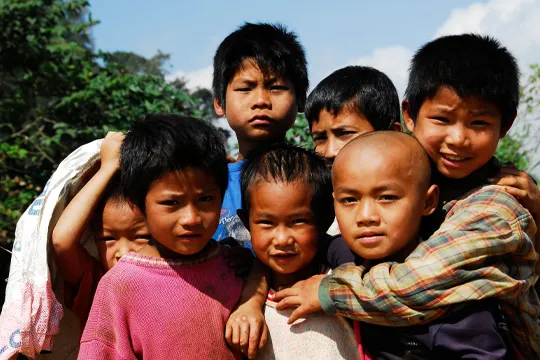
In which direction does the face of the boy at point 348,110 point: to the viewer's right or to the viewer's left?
to the viewer's left

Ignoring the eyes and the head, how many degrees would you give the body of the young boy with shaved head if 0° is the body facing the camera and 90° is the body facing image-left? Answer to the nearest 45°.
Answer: approximately 45°

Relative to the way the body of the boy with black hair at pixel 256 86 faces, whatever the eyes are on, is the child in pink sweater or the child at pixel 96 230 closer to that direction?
the child in pink sweater

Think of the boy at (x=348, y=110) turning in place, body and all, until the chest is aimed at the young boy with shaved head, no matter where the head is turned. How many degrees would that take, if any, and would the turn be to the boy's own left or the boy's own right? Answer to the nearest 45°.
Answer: approximately 45° to the boy's own left

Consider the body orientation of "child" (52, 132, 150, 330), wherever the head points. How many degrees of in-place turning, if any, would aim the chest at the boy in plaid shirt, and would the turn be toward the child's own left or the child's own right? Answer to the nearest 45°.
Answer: approximately 45° to the child's own left

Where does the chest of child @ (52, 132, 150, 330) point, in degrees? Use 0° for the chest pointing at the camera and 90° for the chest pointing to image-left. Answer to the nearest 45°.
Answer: approximately 0°

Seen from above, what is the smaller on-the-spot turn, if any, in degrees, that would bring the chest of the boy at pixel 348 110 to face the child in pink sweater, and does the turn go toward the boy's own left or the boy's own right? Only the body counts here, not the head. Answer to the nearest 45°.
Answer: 0° — they already face them

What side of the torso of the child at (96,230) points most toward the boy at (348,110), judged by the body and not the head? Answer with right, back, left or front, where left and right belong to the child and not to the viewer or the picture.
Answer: left

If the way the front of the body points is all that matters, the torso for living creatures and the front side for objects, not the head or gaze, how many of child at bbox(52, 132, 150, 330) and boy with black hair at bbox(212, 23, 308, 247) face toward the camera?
2
